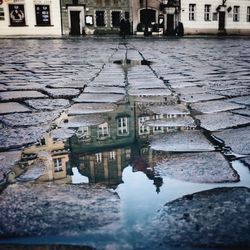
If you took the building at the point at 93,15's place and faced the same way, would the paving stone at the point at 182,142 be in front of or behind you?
in front

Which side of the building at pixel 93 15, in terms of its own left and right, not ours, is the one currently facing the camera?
front

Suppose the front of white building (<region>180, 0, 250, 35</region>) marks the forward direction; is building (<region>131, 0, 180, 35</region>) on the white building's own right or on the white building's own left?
on the white building's own right

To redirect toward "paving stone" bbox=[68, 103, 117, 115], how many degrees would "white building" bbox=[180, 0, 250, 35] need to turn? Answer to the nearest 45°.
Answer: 0° — it already faces it

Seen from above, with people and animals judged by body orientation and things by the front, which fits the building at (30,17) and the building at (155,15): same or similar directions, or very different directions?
same or similar directions

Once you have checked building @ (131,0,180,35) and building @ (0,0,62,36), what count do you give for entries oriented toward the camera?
2

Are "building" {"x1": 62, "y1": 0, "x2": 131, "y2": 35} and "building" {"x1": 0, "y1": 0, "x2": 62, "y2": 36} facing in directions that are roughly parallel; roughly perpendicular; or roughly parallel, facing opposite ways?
roughly parallel

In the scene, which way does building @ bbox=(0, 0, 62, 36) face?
toward the camera

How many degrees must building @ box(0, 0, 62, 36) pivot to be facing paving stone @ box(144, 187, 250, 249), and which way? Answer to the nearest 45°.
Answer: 0° — it already faces it

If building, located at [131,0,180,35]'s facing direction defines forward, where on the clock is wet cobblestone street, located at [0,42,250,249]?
The wet cobblestone street is roughly at 12 o'clock from the building.

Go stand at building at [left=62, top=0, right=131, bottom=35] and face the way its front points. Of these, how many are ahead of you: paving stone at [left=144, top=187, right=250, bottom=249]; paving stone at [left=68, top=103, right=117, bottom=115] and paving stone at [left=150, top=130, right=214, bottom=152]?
3

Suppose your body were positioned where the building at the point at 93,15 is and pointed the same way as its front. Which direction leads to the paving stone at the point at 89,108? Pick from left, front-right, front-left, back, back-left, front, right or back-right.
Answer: front

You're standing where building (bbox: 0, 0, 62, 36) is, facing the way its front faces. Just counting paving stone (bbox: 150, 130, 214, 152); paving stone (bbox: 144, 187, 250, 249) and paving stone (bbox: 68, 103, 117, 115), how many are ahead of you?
3

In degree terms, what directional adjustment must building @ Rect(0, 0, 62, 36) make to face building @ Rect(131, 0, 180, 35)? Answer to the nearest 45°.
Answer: approximately 90° to its left

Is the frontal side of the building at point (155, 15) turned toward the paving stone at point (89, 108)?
yes

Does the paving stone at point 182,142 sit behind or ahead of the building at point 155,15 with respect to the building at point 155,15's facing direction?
ahead

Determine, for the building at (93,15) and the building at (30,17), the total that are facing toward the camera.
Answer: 2

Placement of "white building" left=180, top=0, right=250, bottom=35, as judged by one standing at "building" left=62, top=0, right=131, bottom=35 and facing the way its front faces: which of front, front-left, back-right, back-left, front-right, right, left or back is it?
left

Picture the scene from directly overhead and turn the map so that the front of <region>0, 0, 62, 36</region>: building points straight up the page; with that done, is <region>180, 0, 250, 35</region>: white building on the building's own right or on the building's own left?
on the building's own left

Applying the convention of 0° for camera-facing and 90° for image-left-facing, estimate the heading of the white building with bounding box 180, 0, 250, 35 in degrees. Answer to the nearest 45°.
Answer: approximately 0°

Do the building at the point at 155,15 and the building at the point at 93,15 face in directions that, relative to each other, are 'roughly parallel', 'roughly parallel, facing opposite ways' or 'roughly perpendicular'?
roughly parallel

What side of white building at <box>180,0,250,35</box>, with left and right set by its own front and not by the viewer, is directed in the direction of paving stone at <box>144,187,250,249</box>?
front

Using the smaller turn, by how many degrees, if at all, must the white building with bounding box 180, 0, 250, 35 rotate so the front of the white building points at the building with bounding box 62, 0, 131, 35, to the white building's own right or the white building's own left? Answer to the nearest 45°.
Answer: approximately 45° to the white building's own right
